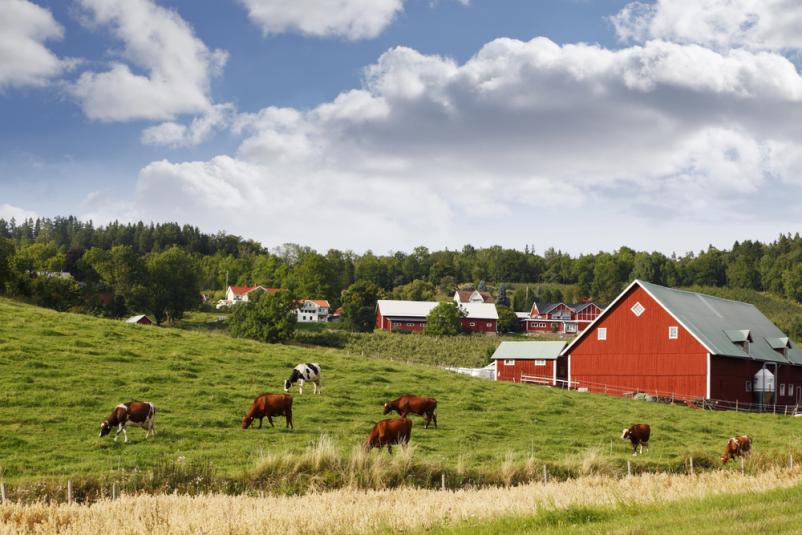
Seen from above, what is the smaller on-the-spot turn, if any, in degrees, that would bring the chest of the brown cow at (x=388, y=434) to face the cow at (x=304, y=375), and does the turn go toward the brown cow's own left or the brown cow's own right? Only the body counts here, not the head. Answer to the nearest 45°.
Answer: approximately 90° to the brown cow's own right

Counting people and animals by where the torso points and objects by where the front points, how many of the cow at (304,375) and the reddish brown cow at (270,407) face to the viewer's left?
2

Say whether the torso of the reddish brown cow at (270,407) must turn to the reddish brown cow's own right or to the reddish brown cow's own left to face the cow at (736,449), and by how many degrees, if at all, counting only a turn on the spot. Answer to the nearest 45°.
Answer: approximately 180°

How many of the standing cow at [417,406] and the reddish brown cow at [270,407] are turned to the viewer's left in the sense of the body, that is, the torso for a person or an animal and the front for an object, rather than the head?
2

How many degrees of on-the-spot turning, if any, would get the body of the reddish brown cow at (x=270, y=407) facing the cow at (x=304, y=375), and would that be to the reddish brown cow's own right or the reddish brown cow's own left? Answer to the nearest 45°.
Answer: approximately 90° to the reddish brown cow's own right

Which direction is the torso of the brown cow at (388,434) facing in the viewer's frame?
to the viewer's left

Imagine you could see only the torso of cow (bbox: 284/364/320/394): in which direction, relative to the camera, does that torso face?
to the viewer's left

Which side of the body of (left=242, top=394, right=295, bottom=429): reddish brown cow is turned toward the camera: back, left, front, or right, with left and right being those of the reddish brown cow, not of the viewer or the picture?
left

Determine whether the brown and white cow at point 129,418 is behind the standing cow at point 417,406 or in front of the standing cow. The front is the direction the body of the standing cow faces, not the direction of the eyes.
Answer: in front

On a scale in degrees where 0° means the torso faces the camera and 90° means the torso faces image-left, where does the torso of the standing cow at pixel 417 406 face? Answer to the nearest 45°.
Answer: approximately 90°

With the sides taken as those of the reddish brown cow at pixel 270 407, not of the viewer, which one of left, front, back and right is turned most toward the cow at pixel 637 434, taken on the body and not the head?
back
